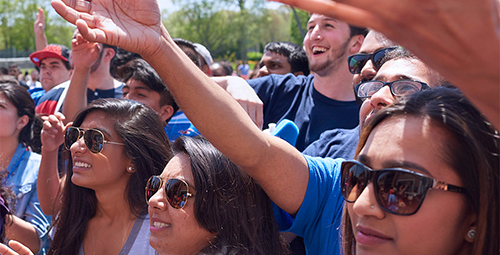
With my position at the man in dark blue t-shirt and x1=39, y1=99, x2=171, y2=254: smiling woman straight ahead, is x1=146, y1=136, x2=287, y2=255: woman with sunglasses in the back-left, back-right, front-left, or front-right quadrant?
front-left

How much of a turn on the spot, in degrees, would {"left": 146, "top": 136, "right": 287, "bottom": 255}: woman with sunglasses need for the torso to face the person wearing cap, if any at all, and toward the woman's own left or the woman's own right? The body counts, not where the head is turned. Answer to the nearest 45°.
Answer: approximately 90° to the woman's own right

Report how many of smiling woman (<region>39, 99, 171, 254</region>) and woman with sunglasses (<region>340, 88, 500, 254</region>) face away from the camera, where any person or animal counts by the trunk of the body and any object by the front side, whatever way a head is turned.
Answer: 0

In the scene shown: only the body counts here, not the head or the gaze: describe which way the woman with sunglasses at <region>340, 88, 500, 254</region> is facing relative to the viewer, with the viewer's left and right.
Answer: facing the viewer and to the left of the viewer

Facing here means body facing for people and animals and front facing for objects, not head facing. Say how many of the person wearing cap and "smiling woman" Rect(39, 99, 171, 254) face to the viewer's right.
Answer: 0

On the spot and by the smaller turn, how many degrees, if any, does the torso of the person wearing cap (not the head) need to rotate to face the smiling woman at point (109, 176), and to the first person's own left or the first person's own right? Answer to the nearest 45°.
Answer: approximately 45° to the first person's own left

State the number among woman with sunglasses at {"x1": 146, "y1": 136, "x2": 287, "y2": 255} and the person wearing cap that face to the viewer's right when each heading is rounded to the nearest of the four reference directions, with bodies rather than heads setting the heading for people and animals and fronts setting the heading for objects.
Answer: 0

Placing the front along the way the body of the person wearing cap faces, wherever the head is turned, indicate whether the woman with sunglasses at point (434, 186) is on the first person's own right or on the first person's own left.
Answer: on the first person's own left

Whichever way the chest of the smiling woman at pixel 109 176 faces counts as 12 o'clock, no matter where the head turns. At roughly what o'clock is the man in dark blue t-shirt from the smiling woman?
The man in dark blue t-shirt is roughly at 7 o'clock from the smiling woman.

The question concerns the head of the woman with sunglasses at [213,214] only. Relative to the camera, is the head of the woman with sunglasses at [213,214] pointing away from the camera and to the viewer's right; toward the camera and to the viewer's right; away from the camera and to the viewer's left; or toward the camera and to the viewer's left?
toward the camera and to the viewer's left

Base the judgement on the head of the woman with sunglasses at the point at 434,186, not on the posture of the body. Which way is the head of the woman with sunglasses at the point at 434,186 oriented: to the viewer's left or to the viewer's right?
to the viewer's left

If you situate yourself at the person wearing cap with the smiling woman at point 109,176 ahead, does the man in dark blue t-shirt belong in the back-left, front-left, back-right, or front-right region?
front-left

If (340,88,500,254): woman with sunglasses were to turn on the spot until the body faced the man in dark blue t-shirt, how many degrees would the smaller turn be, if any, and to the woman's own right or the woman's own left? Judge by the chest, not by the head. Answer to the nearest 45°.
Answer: approximately 90° to the woman's own right
